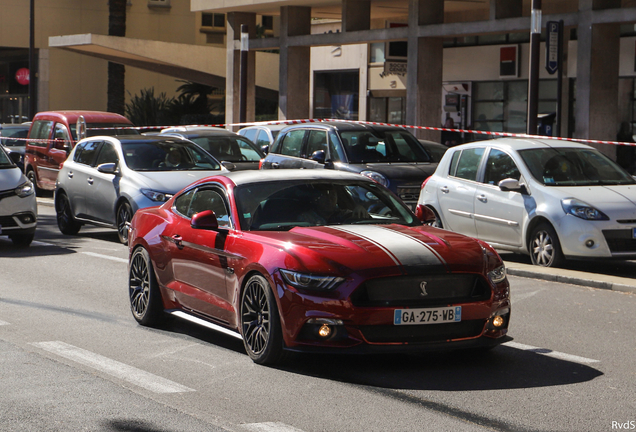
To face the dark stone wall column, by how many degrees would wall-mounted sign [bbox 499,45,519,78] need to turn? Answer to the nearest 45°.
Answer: approximately 135° to its right

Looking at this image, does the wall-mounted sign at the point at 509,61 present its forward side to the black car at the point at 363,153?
yes

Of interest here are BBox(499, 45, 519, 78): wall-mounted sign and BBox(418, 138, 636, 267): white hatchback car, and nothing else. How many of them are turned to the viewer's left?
0

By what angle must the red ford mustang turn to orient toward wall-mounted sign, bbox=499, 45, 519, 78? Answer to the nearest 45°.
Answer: approximately 135° to its left

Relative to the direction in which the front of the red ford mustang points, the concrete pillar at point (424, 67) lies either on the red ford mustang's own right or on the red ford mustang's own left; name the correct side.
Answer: on the red ford mustang's own left

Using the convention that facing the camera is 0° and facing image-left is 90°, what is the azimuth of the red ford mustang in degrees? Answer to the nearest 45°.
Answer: approximately 315°

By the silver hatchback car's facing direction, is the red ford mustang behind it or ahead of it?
ahead

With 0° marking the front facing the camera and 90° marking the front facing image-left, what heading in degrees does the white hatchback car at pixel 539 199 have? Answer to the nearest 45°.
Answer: approximately 315°

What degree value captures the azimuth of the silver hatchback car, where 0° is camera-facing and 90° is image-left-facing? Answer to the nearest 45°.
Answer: approximately 315°
